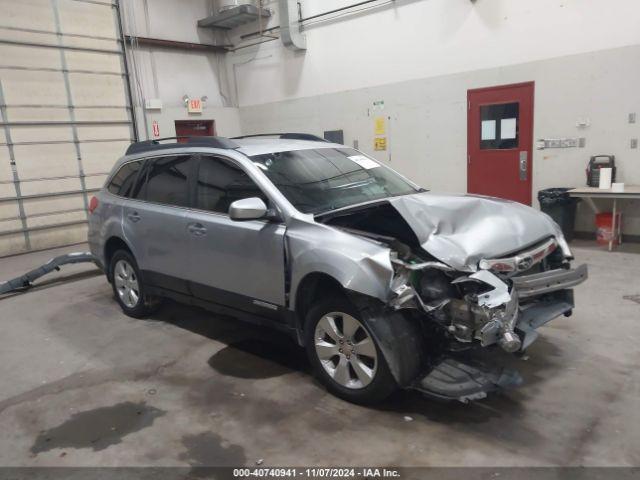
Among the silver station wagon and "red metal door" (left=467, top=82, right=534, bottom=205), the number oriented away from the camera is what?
0

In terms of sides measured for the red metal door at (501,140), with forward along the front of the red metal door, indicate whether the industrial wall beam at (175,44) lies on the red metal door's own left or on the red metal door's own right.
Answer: on the red metal door's own right

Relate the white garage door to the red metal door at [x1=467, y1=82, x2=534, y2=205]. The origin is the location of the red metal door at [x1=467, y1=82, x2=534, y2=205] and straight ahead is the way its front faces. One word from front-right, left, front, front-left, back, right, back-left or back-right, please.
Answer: front-right

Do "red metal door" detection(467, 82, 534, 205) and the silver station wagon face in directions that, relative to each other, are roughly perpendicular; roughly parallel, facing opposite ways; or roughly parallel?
roughly perpendicular

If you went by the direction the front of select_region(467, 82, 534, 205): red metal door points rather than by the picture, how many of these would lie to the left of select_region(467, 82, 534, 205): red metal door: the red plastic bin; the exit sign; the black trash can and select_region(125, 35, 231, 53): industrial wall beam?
2

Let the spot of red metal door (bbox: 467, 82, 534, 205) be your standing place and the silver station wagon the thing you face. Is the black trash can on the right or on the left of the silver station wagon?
left

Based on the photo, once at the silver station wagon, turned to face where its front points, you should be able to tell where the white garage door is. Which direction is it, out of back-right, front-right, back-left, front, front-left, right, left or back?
back

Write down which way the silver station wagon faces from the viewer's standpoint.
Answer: facing the viewer and to the right of the viewer

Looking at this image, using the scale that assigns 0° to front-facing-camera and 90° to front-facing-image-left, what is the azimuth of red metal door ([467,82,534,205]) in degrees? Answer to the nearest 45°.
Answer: approximately 45°

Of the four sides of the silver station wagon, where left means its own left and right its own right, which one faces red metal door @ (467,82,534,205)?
left
